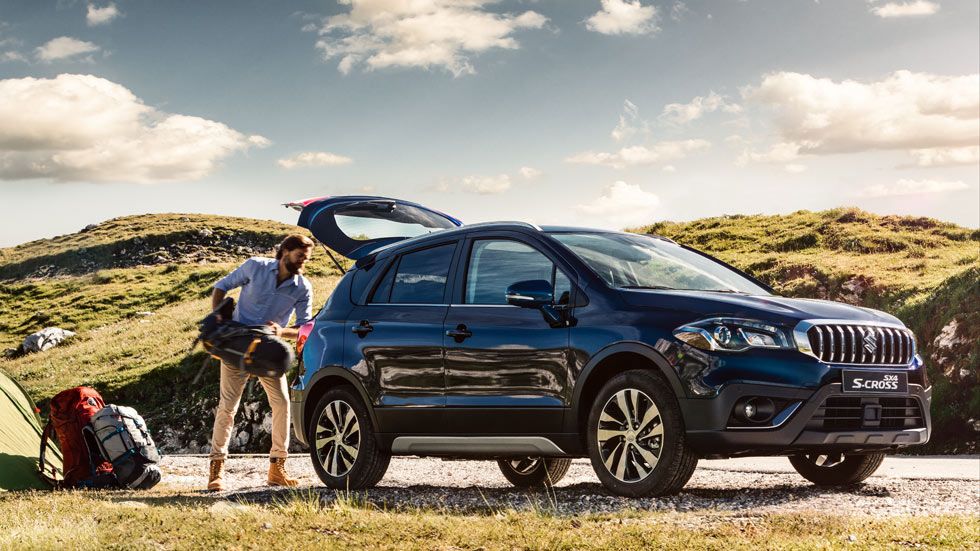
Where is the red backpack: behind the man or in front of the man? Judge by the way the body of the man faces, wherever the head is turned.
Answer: behind

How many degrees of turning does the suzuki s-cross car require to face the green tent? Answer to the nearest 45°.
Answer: approximately 180°

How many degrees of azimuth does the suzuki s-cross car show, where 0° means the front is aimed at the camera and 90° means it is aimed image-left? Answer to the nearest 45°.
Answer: approximately 315°

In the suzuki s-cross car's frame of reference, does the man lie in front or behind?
behind

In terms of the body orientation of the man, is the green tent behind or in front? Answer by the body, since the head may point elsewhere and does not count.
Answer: behind

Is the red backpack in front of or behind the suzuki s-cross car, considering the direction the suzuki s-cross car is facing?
behind

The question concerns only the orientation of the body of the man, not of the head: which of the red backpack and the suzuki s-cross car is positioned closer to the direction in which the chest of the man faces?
the suzuki s-cross car

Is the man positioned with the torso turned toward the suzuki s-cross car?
yes

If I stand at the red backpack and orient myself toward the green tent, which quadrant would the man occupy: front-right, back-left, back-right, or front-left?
back-right

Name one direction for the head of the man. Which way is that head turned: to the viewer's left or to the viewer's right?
to the viewer's right
